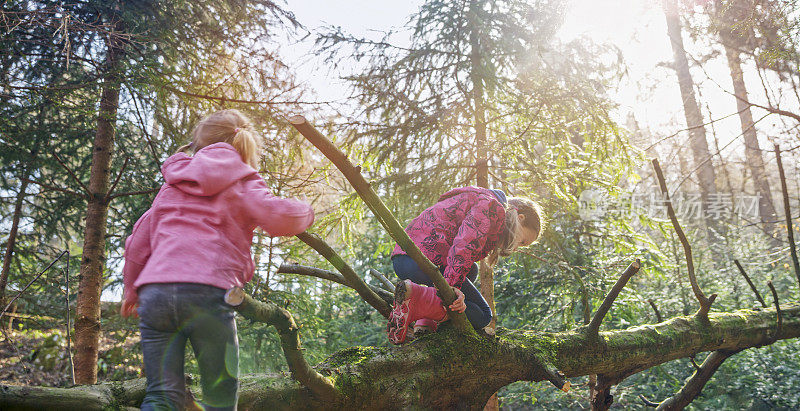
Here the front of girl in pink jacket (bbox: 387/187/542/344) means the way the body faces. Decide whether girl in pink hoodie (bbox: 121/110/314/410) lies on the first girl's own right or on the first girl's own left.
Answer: on the first girl's own right

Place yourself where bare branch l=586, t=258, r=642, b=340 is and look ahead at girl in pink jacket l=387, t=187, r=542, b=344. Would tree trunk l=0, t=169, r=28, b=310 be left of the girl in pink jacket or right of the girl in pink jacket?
right

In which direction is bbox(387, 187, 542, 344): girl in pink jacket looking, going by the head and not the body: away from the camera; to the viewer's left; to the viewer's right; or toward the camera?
to the viewer's right

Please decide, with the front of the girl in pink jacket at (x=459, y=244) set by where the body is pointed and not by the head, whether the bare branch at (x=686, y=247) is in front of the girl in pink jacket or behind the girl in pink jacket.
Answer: in front

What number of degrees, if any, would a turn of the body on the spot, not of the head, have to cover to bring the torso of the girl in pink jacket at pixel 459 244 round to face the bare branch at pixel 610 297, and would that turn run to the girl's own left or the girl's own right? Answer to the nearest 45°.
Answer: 0° — they already face it

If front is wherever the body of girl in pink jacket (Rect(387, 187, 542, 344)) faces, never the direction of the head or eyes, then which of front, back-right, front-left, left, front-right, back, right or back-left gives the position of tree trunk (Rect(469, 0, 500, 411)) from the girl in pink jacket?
left

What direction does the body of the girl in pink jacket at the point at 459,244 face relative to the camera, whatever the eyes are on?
to the viewer's right

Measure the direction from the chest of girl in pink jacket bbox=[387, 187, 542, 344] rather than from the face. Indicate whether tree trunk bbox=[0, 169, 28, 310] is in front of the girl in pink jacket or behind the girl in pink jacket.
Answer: behind
